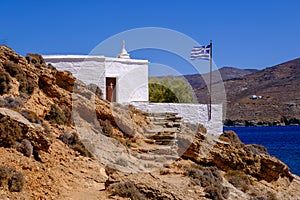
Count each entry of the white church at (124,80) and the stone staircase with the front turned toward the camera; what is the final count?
2

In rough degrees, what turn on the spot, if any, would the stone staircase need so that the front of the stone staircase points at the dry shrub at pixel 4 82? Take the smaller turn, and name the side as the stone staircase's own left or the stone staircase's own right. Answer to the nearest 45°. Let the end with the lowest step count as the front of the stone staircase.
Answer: approximately 45° to the stone staircase's own right

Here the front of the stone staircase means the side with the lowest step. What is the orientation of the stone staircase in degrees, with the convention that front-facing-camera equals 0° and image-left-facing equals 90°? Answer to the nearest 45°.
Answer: approximately 0°

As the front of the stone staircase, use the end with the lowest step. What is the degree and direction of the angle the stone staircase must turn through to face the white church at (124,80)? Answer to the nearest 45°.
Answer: approximately 135° to its right

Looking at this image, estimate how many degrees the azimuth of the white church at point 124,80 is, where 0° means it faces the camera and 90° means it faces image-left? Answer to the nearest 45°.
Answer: approximately 0°

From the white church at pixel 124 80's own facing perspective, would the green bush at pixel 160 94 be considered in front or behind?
behind

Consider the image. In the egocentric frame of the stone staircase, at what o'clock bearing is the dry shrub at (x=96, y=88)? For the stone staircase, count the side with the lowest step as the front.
The dry shrub is roughly at 4 o'clock from the stone staircase.
